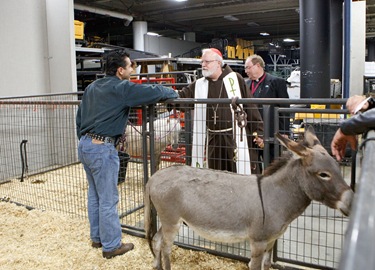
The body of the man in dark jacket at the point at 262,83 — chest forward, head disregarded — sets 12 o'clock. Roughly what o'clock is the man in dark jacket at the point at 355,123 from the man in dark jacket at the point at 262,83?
the man in dark jacket at the point at 355,123 is roughly at 10 o'clock from the man in dark jacket at the point at 262,83.

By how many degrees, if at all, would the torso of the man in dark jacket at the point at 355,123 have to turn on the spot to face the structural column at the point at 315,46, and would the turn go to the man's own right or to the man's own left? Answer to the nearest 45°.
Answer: approximately 90° to the man's own right

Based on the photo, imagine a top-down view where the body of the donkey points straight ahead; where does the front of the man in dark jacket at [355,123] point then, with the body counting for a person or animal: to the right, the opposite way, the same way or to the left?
the opposite way

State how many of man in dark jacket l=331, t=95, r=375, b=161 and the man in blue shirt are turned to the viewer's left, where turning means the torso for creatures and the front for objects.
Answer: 1

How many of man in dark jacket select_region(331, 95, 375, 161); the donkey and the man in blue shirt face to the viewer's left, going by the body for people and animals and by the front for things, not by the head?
1

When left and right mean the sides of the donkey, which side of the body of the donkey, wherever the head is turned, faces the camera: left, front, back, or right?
right

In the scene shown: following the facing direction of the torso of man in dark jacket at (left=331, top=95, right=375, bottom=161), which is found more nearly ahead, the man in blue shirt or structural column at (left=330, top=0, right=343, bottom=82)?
the man in blue shirt

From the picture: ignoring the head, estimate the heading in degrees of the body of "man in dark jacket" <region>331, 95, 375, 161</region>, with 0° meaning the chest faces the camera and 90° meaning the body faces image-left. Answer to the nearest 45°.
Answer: approximately 90°

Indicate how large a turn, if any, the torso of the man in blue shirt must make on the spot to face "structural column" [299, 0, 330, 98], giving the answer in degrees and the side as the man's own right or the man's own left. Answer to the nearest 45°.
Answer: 0° — they already face it

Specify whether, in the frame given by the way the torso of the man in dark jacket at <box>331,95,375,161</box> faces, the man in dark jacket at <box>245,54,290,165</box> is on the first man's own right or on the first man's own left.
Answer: on the first man's own right

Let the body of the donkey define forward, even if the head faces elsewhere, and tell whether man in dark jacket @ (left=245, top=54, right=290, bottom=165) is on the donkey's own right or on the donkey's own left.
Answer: on the donkey's own left

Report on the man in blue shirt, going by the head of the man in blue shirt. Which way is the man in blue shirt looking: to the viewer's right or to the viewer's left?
to the viewer's right

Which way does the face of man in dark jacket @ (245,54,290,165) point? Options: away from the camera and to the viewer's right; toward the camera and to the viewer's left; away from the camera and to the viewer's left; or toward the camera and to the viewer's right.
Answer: toward the camera and to the viewer's left

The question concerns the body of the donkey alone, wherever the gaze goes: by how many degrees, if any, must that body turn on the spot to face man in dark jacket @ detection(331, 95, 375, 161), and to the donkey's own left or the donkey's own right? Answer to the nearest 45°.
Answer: approximately 45° to the donkey's own right
